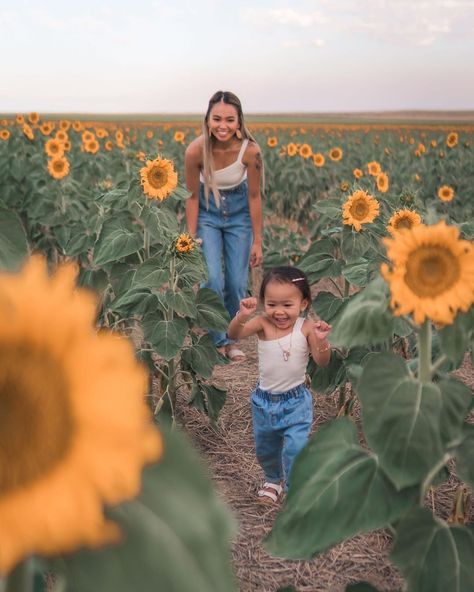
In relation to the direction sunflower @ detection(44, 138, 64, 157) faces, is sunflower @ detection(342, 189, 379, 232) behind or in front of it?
in front

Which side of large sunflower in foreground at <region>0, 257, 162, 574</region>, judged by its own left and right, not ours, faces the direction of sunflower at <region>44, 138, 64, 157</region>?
back

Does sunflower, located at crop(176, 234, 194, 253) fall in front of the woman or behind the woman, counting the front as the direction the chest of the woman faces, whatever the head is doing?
in front

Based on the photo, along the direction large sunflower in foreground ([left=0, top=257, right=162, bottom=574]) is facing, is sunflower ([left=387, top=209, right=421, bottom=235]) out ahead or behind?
behind

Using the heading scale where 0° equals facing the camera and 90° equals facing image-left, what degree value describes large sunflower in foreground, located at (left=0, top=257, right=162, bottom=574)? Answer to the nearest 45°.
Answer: approximately 0°

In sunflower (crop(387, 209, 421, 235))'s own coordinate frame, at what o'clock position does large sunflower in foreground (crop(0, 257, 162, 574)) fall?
The large sunflower in foreground is roughly at 12 o'clock from the sunflower.
